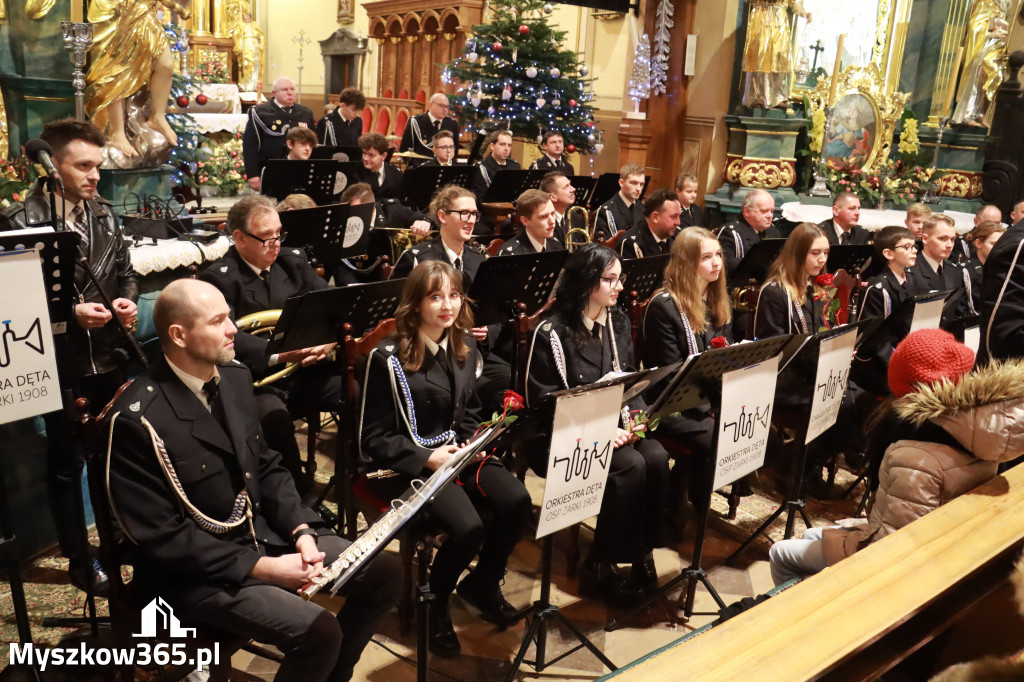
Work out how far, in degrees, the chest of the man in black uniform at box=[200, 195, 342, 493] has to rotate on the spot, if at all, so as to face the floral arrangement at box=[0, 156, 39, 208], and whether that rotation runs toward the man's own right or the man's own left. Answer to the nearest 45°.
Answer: approximately 180°

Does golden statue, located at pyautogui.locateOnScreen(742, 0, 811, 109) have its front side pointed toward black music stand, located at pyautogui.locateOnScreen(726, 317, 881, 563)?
yes

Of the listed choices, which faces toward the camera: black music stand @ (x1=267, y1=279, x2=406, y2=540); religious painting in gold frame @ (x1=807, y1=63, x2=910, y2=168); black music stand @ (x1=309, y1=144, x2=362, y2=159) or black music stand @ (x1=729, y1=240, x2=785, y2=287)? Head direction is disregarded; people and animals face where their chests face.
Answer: the religious painting in gold frame

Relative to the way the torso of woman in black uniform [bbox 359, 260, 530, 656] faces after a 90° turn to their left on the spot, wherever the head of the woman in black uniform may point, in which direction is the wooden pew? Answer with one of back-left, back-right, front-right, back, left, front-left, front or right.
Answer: right

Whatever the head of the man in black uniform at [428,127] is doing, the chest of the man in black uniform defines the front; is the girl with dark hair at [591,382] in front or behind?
in front

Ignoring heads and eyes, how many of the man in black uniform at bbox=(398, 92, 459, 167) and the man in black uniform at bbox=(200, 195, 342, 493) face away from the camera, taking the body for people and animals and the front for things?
0

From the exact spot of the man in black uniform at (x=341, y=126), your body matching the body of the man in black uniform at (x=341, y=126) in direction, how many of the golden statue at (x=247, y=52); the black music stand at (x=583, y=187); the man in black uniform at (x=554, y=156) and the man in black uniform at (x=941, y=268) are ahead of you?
3

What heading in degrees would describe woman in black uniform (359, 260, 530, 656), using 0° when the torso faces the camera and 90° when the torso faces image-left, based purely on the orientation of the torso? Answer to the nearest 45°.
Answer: approximately 315°

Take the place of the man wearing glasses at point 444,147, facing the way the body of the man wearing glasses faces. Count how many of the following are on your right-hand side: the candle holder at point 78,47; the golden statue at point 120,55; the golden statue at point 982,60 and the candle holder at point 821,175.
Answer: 2

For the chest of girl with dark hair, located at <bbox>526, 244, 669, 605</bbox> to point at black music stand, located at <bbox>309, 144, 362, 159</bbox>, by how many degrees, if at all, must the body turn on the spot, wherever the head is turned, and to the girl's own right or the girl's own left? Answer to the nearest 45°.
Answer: approximately 180°

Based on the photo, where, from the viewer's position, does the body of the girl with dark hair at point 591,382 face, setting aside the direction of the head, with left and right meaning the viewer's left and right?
facing the viewer and to the right of the viewer

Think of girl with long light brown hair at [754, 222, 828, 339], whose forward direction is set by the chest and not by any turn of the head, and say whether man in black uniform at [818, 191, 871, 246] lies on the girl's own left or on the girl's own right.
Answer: on the girl's own left

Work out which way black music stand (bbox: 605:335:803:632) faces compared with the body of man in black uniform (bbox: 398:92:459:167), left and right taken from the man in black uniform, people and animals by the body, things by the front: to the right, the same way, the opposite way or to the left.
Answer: the opposite way

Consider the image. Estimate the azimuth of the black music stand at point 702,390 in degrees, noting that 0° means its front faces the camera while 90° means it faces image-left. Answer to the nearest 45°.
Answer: approximately 135°

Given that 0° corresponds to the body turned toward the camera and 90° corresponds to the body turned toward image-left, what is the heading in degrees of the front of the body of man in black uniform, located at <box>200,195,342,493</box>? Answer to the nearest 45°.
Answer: approximately 315°
